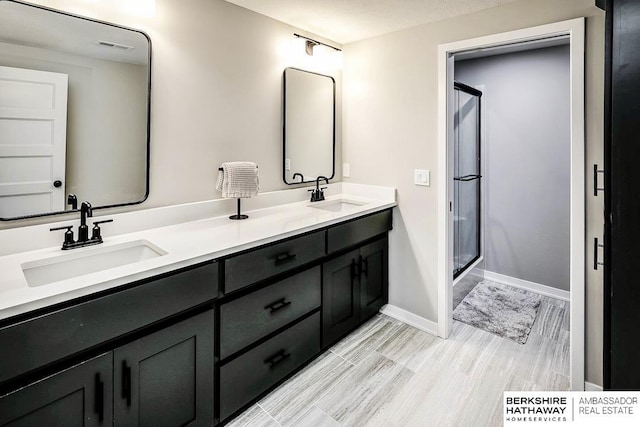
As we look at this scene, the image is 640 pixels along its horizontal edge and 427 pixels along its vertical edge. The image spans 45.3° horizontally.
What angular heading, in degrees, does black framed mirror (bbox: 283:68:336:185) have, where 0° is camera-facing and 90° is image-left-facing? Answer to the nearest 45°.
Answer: approximately 315°

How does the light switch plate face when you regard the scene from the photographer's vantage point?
facing the viewer and to the left of the viewer

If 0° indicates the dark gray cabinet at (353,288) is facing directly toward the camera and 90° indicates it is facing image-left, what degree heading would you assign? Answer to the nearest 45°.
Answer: approximately 315°

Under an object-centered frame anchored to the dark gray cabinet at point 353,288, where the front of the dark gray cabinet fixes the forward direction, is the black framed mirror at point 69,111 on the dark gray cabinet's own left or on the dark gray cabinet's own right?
on the dark gray cabinet's own right

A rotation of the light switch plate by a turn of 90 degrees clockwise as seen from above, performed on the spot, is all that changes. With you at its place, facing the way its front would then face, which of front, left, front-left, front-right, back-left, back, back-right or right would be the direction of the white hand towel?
left

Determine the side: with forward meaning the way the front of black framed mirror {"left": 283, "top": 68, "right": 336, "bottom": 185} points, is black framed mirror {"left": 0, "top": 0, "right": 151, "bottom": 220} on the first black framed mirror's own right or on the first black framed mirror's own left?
on the first black framed mirror's own right

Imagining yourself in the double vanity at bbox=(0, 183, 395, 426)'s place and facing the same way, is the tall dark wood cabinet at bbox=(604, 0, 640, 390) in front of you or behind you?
in front

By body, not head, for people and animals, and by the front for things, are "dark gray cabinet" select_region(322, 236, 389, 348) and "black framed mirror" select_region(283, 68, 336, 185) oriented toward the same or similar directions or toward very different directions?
same or similar directions

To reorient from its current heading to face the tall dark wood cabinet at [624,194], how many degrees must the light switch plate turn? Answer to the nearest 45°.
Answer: approximately 45° to its left

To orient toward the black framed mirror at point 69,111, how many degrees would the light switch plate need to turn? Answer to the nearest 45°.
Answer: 0° — it already faces it
